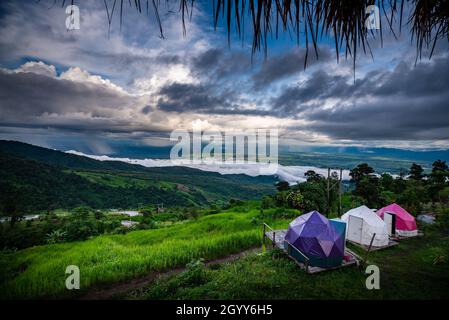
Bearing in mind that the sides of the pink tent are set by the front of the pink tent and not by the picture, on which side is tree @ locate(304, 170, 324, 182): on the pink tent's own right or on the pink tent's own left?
on the pink tent's own right

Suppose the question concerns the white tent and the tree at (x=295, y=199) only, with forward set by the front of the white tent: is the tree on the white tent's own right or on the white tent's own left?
on the white tent's own right

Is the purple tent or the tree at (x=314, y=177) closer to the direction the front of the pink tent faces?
the purple tent

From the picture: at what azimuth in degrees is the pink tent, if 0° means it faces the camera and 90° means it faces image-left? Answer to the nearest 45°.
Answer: approximately 45°

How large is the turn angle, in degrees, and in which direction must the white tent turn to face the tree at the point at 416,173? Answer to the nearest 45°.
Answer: approximately 135° to its right

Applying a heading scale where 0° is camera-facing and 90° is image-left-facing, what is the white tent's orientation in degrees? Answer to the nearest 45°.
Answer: approximately 45°

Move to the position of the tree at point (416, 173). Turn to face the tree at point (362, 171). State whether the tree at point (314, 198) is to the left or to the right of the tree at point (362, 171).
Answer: left

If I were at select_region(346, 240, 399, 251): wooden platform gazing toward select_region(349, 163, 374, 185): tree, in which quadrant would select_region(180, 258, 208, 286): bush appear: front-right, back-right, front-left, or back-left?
back-left

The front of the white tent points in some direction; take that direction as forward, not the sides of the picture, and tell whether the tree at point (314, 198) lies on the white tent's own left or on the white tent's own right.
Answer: on the white tent's own right

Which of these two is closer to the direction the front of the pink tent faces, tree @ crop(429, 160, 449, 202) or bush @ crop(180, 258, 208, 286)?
the bush

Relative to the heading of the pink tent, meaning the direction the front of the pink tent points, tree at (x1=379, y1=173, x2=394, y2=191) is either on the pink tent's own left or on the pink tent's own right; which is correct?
on the pink tent's own right
